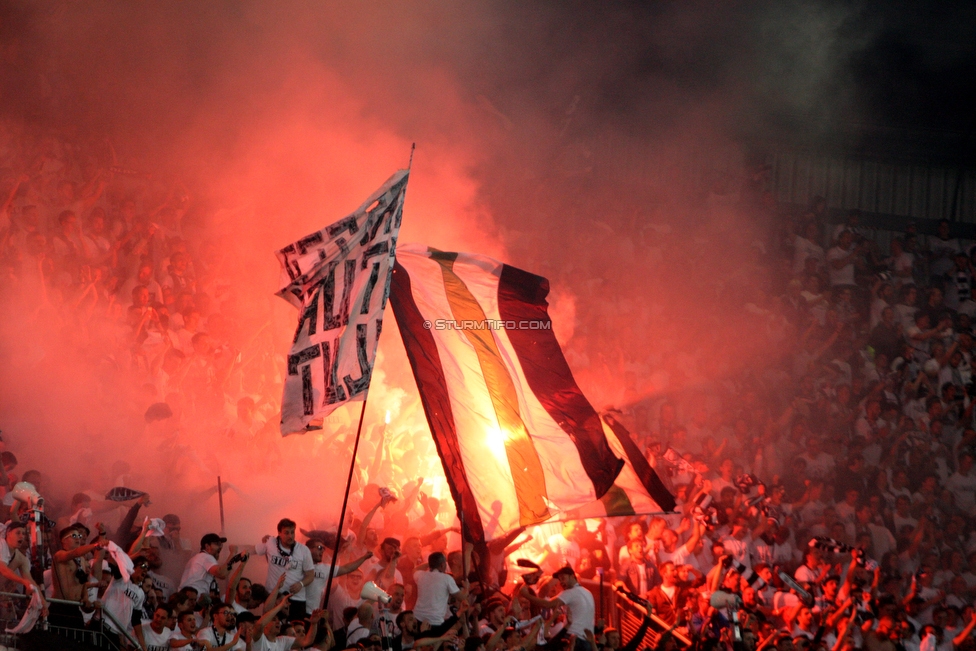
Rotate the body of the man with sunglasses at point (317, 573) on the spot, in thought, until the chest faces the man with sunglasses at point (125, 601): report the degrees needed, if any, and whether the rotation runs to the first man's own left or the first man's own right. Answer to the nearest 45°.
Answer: approximately 90° to the first man's own right

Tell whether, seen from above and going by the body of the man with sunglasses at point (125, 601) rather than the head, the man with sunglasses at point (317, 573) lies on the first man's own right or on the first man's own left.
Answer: on the first man's own left

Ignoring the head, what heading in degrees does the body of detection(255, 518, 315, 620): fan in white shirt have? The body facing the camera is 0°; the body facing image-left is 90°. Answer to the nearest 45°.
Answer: approximately 0°

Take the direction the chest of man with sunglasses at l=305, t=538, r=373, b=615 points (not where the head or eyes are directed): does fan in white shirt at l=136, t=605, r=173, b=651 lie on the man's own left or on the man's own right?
on the man's own right

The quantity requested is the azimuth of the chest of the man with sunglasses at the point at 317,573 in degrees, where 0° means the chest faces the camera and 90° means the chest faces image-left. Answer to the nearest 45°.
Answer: approximately 315°
